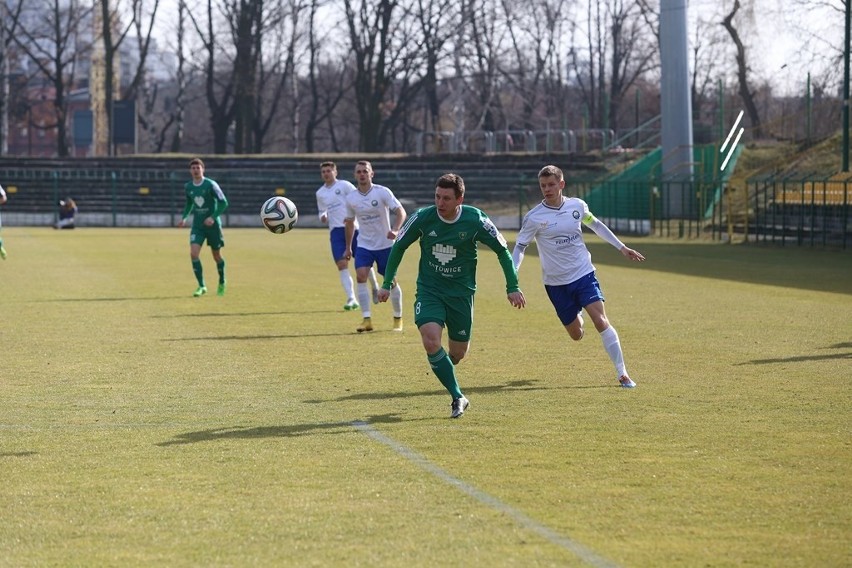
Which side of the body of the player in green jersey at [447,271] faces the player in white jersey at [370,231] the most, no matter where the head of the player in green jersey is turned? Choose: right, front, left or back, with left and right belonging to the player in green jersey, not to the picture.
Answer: back

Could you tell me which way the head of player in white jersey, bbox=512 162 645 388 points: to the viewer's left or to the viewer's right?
to the viewer's left

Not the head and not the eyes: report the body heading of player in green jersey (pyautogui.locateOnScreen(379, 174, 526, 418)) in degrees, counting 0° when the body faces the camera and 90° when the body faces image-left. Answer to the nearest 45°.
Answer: approximately 0°

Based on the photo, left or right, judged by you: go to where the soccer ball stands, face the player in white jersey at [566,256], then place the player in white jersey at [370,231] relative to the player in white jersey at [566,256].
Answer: left

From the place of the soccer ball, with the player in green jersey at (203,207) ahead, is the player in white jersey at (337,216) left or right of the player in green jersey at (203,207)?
right

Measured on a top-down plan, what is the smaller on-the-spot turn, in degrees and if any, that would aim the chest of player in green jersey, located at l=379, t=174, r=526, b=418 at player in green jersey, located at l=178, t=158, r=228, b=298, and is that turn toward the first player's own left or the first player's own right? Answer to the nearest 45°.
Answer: approximately 180°

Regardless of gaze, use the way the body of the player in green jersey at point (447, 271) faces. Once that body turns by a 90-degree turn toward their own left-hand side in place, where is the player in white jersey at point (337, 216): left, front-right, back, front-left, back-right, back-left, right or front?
left
